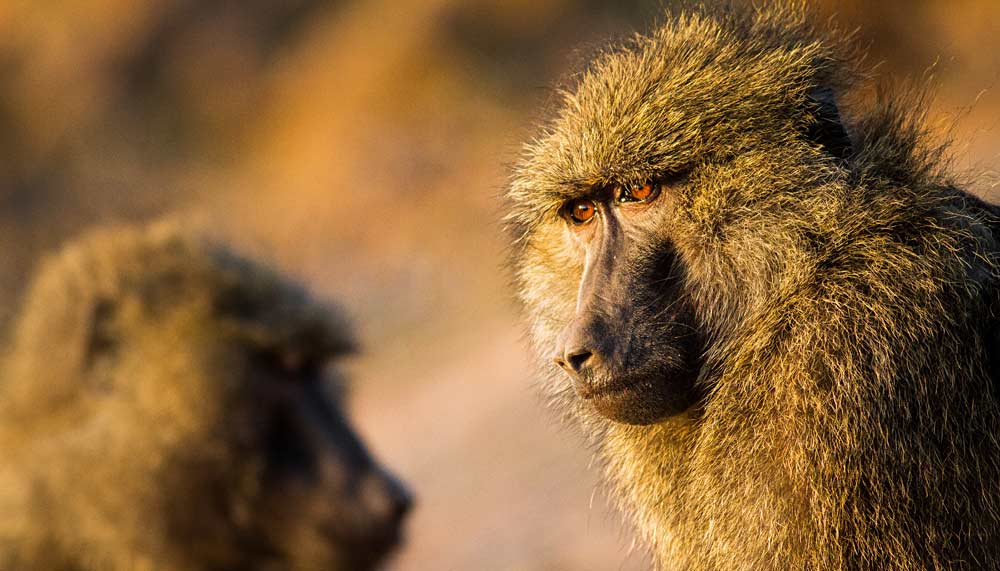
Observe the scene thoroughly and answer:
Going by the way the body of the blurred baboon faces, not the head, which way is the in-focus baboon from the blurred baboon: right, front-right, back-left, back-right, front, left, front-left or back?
front-right

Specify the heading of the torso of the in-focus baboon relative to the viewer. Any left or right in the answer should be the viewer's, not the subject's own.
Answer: facing the viewer and to the left of the viewer

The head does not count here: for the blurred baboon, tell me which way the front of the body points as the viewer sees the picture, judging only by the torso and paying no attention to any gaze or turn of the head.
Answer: to the viewer's right

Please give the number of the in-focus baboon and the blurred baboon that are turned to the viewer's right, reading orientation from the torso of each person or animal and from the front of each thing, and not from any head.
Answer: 1

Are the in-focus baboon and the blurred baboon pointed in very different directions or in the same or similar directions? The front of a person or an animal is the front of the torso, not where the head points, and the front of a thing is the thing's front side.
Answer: very different directions
